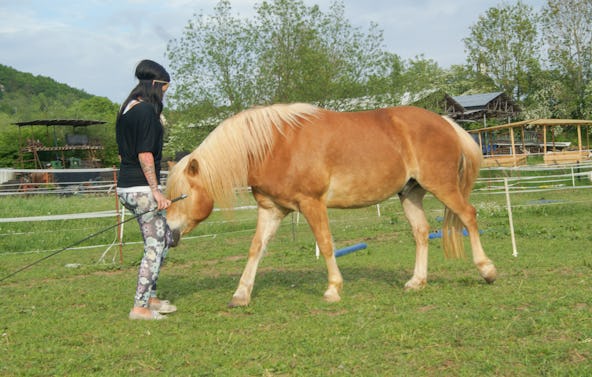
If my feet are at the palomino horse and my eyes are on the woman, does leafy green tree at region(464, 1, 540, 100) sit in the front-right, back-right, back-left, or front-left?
back-right

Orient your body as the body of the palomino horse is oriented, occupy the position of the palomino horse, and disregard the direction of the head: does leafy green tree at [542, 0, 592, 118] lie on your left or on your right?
on your right

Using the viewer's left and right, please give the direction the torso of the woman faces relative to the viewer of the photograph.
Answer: facing to the right of the viewer

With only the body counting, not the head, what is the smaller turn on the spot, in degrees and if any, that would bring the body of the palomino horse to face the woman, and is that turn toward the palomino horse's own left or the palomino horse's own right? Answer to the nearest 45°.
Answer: approximately 45° to the palomino horse's own left

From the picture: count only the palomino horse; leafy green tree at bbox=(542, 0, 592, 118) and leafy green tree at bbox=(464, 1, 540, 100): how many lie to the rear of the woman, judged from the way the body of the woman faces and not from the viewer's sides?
0

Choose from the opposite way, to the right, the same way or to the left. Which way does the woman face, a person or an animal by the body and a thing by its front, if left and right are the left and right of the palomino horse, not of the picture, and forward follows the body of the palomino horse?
the opposite way

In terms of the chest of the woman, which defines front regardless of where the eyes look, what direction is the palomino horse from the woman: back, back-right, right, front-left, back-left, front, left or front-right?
front

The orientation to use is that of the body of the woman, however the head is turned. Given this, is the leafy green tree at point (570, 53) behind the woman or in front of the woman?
in front

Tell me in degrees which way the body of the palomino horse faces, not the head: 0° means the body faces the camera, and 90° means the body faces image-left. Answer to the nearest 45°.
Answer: approximately 90°

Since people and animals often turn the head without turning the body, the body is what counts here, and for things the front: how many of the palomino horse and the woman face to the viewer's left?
1

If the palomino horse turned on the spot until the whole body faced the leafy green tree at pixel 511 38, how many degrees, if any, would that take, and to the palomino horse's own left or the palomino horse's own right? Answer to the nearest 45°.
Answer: approximately 90° to the palomino horse's own right

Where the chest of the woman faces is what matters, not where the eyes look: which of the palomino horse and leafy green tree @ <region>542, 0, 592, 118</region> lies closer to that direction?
the palomino horse
